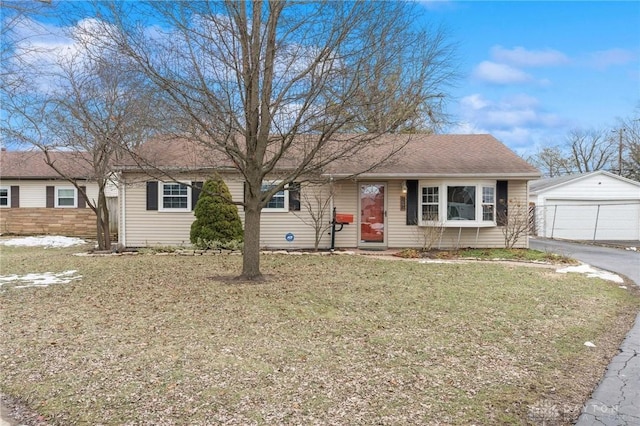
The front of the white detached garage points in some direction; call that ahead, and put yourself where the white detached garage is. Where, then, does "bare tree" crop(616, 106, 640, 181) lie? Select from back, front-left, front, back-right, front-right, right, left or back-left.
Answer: back

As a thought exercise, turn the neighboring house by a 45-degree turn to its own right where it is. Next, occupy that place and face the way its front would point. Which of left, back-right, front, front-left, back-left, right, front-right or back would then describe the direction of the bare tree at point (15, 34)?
front-left

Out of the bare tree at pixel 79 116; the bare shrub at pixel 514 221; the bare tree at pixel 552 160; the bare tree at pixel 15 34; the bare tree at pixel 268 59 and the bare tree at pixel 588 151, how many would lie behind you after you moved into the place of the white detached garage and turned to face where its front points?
2

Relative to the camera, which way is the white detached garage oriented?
toward the camera

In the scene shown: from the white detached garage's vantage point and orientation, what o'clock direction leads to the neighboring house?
The neighboring house is roughly at 2 o'clock from the white detached garage.

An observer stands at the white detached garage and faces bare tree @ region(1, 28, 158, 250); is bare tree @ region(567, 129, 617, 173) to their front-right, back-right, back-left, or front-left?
back-right

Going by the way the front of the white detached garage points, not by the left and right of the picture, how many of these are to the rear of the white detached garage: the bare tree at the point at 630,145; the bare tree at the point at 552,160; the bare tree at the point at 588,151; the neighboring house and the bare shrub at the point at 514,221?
3

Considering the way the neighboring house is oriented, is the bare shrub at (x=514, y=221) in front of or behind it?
in front

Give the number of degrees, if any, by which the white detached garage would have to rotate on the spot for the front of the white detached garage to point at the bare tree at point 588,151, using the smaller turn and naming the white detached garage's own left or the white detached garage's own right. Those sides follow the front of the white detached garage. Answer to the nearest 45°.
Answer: approximately 180°

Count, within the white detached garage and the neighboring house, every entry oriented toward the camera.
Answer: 2

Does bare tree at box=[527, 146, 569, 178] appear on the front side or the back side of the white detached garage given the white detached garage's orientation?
on the back side

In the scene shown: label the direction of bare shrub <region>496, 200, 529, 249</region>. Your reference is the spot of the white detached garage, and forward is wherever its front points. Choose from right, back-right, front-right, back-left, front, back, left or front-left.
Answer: front

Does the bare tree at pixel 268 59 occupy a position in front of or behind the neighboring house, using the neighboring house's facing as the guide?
in front

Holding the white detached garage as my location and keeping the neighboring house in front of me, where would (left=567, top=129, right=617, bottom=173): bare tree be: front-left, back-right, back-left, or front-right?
back-right

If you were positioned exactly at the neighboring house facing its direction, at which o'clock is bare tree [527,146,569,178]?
The bare tree is roughly at 9 o'clock from the neighboring house.
